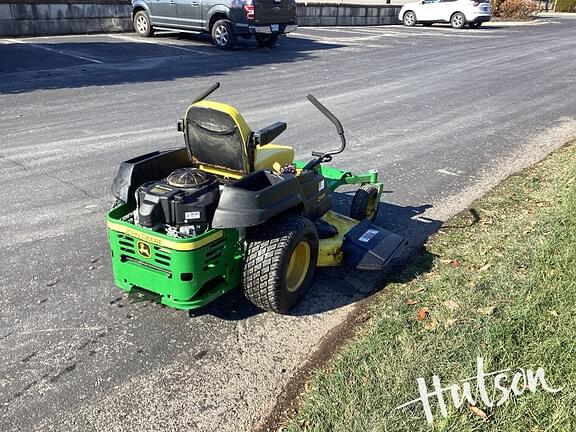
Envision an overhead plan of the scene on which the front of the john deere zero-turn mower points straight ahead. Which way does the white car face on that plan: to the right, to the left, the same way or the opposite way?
to the left

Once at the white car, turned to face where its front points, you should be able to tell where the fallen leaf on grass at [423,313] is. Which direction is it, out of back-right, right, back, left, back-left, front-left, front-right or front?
back-left

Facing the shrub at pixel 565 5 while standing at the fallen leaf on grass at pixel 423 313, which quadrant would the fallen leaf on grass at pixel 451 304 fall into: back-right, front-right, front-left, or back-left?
front-right

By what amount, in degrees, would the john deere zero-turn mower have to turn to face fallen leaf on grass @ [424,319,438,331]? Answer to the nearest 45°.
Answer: approximately 45° to its right

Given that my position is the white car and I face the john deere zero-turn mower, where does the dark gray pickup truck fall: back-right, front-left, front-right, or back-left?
front-right

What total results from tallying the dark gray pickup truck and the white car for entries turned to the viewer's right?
0

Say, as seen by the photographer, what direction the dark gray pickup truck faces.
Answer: facing away from the viewer and to the left of the viewer

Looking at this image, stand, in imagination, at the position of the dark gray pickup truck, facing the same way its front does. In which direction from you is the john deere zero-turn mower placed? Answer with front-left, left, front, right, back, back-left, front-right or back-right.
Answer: back-left

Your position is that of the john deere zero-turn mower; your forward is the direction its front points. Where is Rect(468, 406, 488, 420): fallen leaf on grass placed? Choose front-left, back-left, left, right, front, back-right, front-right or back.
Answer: right

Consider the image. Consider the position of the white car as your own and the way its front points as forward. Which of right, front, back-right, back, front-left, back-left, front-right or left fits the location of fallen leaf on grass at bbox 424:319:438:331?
back-left

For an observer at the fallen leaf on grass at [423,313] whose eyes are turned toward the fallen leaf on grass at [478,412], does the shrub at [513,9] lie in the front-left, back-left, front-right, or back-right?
back-left

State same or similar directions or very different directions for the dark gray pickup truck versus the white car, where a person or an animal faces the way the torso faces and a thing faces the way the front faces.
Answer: same or similar directions

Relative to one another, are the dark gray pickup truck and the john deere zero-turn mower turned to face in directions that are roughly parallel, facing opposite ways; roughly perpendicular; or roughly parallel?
roughly perpendicular

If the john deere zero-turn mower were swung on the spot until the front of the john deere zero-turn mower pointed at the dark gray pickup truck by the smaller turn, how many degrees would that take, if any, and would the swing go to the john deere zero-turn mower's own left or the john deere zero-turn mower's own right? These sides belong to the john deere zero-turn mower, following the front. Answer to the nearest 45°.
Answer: approximately 45° to the john deere zero-turn mower's own left

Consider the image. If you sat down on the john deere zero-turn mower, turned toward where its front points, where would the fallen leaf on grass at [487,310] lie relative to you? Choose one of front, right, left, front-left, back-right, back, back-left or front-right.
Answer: front-right

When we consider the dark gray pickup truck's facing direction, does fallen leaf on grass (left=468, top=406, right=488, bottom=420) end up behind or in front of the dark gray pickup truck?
behind
